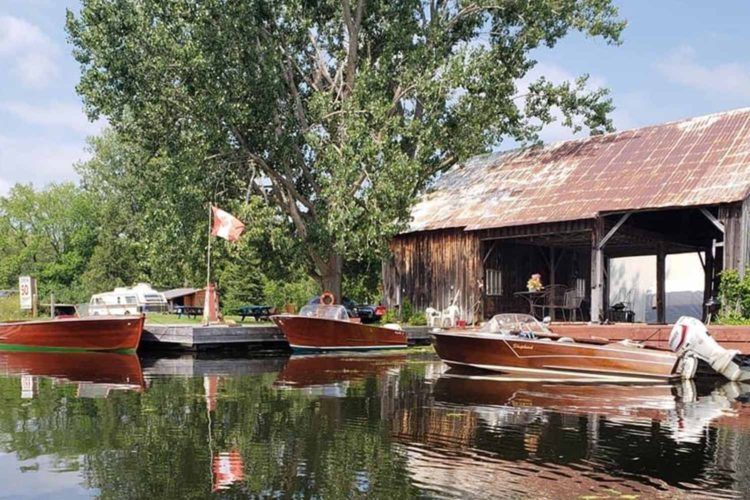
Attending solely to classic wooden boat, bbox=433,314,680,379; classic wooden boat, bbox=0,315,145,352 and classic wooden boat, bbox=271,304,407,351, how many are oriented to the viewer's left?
2

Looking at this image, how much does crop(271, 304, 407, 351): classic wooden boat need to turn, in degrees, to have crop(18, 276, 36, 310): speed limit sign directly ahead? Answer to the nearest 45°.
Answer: approximately 45° to its right

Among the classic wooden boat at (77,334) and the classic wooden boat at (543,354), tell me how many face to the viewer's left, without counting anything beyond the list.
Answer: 1

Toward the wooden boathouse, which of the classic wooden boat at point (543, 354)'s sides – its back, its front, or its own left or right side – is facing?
right

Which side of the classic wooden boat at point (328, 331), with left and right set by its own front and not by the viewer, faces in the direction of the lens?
left

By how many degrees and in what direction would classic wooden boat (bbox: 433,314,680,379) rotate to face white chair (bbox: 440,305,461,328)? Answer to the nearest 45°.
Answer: approximately 90° to its right

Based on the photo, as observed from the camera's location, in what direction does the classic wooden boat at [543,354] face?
facing to the left of the viewer
